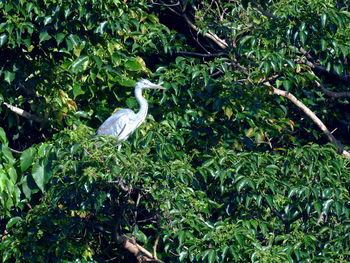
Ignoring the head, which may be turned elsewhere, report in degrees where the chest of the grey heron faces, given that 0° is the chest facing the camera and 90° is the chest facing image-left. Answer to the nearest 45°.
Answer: approximately 270°
